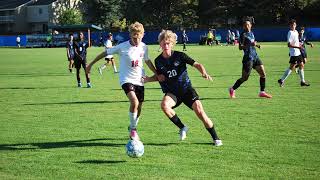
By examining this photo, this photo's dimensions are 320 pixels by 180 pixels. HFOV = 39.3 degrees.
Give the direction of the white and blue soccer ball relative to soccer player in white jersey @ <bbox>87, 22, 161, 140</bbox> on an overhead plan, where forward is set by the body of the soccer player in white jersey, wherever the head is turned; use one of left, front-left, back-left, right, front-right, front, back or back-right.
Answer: front

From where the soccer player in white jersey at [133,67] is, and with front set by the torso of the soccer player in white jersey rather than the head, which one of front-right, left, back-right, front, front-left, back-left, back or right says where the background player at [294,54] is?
back-left

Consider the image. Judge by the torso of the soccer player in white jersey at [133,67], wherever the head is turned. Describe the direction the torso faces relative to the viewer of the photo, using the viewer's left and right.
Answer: facing the viewer

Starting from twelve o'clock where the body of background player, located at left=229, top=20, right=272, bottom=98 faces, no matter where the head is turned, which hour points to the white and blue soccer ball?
The white and blue soccer ball is roughly at 2 o'clock from the background player.

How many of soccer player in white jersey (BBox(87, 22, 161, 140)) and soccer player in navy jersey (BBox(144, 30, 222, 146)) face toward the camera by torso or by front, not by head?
2

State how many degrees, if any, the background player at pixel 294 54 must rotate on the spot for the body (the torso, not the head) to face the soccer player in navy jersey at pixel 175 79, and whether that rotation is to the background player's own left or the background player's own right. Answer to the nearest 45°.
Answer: approximately 45° to the background player's own right

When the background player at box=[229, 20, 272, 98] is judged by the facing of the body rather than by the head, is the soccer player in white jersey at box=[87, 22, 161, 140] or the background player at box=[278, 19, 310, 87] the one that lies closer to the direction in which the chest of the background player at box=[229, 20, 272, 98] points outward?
the soccer player in white jersey

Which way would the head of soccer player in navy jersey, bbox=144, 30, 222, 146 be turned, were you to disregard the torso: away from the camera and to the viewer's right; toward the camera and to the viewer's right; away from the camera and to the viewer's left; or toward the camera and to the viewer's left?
toward the camera and to the viewer's left

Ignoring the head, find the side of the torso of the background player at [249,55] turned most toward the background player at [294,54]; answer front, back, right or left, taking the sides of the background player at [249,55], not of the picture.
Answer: left

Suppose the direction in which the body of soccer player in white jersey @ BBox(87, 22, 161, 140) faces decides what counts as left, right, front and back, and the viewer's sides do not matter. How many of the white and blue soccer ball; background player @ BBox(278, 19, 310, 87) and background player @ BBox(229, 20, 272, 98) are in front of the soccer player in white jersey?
1

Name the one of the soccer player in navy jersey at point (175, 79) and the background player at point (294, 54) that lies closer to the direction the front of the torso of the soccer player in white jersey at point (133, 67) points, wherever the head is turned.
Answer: the soccer player in navy jersey

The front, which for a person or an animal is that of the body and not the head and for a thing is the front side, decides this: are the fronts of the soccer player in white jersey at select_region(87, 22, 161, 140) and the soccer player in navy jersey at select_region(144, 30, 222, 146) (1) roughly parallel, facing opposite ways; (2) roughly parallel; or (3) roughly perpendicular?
roughly parallel

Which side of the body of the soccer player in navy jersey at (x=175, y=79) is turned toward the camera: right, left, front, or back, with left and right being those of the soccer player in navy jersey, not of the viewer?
front

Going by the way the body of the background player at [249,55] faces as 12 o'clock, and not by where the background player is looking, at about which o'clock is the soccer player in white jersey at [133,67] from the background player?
The soccer player in white jersey is roughly at 2 o'clock from the background player.

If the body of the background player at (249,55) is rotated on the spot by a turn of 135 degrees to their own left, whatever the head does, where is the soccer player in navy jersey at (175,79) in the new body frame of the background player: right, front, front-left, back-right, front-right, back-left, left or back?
back

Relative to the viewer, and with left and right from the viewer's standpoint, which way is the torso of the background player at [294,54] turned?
facing the viewer and to the right of the viewer
